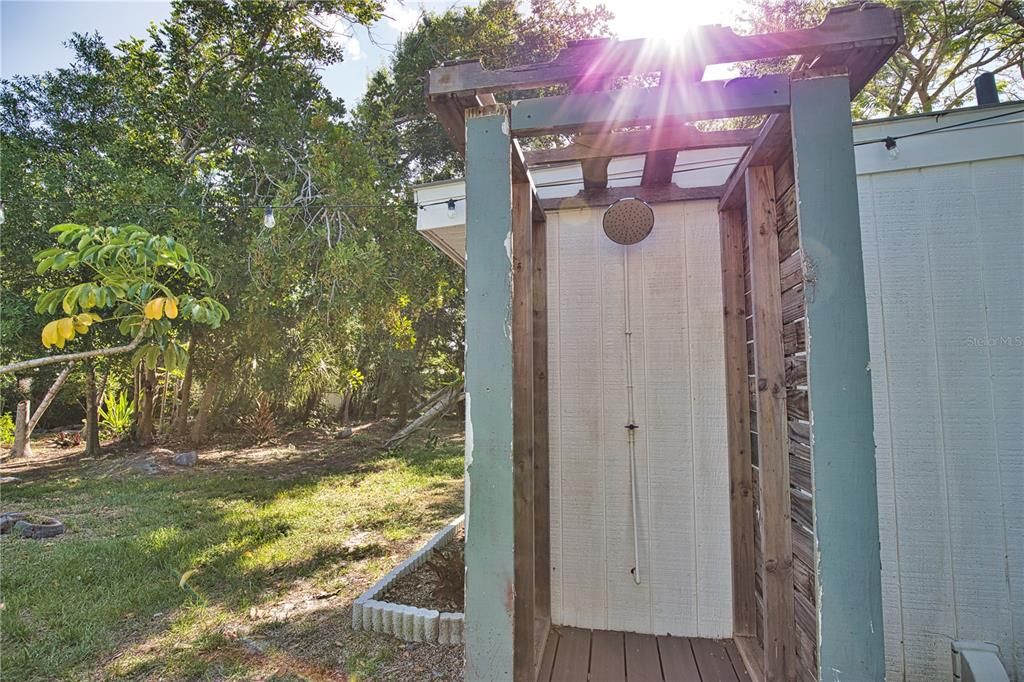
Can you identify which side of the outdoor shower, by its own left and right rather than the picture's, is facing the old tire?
right

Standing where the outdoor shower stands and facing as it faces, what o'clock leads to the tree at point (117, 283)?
The tree is roughly at 3 o'clock from the outdoor shower.

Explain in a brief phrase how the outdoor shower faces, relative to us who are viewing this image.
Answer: facing the viewer

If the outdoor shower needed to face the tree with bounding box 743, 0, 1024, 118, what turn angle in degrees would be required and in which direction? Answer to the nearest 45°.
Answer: approximately 135° to its left

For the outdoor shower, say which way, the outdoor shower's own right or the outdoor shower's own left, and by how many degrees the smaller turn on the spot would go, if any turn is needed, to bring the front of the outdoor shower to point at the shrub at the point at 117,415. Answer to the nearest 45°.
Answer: approximately 135° to the outdoor shower's own right

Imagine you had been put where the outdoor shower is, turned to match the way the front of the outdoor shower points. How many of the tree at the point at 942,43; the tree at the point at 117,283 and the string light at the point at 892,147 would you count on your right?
1

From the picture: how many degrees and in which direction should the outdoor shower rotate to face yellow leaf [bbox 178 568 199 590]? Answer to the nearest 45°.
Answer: approximately 90° to its right

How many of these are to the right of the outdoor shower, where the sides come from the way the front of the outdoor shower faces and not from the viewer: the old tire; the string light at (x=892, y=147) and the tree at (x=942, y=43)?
1

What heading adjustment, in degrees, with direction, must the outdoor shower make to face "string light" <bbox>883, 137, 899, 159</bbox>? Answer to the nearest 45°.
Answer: approximately 90° to its left

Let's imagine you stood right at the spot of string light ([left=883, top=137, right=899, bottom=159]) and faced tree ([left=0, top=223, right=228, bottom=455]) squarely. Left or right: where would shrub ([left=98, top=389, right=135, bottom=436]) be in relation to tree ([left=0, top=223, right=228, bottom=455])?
right

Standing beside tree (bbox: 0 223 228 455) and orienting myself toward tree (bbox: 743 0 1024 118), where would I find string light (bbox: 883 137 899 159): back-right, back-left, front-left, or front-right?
front-right
